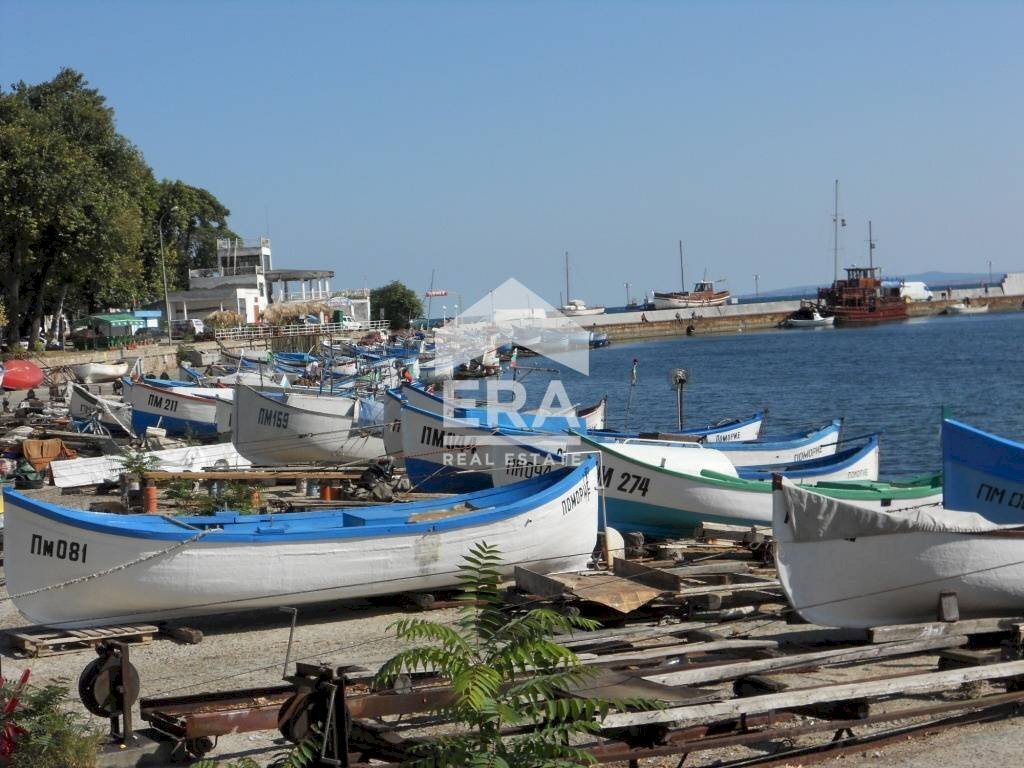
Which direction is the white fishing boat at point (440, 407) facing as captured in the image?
to the viewer's left

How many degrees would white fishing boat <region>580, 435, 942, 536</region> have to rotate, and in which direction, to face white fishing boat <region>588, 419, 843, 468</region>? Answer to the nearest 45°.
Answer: approximately 135° to its right

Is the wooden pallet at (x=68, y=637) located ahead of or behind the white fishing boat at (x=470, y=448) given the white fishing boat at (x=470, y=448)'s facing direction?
ahead

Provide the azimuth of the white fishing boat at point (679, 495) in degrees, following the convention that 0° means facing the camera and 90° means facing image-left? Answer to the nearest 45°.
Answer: approximately 45°

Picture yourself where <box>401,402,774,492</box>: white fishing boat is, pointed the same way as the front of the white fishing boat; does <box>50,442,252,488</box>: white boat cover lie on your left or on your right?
on your right

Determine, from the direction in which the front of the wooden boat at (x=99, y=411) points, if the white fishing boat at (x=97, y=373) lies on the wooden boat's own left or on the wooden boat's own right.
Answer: on the wooden boat's own right
